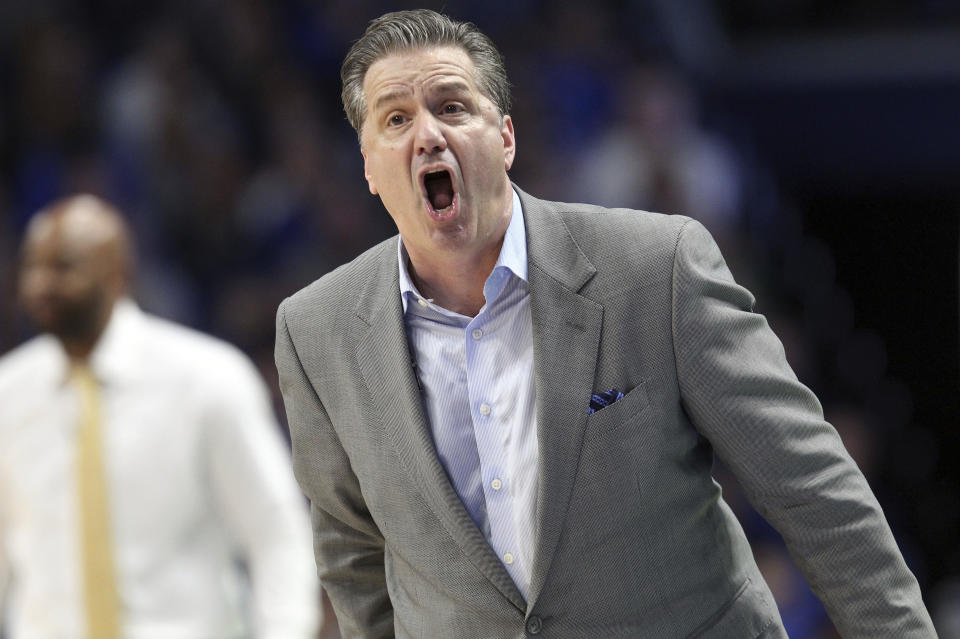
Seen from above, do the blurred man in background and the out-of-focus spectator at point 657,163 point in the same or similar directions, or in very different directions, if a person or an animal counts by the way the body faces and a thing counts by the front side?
same or similar directions

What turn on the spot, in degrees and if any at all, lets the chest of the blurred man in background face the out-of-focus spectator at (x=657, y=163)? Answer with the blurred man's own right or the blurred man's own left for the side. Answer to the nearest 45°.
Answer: approximately 180°

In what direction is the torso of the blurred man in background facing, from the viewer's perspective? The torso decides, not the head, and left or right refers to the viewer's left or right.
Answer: facing the viewer and to the left of the viewer

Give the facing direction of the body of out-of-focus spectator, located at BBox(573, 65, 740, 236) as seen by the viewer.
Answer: toward the camera

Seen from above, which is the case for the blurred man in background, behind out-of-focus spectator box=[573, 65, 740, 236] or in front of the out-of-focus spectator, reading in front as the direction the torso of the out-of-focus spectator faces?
in front

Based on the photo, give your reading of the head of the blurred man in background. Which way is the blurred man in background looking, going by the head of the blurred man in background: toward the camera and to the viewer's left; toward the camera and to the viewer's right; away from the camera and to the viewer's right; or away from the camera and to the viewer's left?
toward the camera and to the viewer's left

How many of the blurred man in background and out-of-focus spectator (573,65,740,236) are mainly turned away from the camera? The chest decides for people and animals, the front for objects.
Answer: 0
